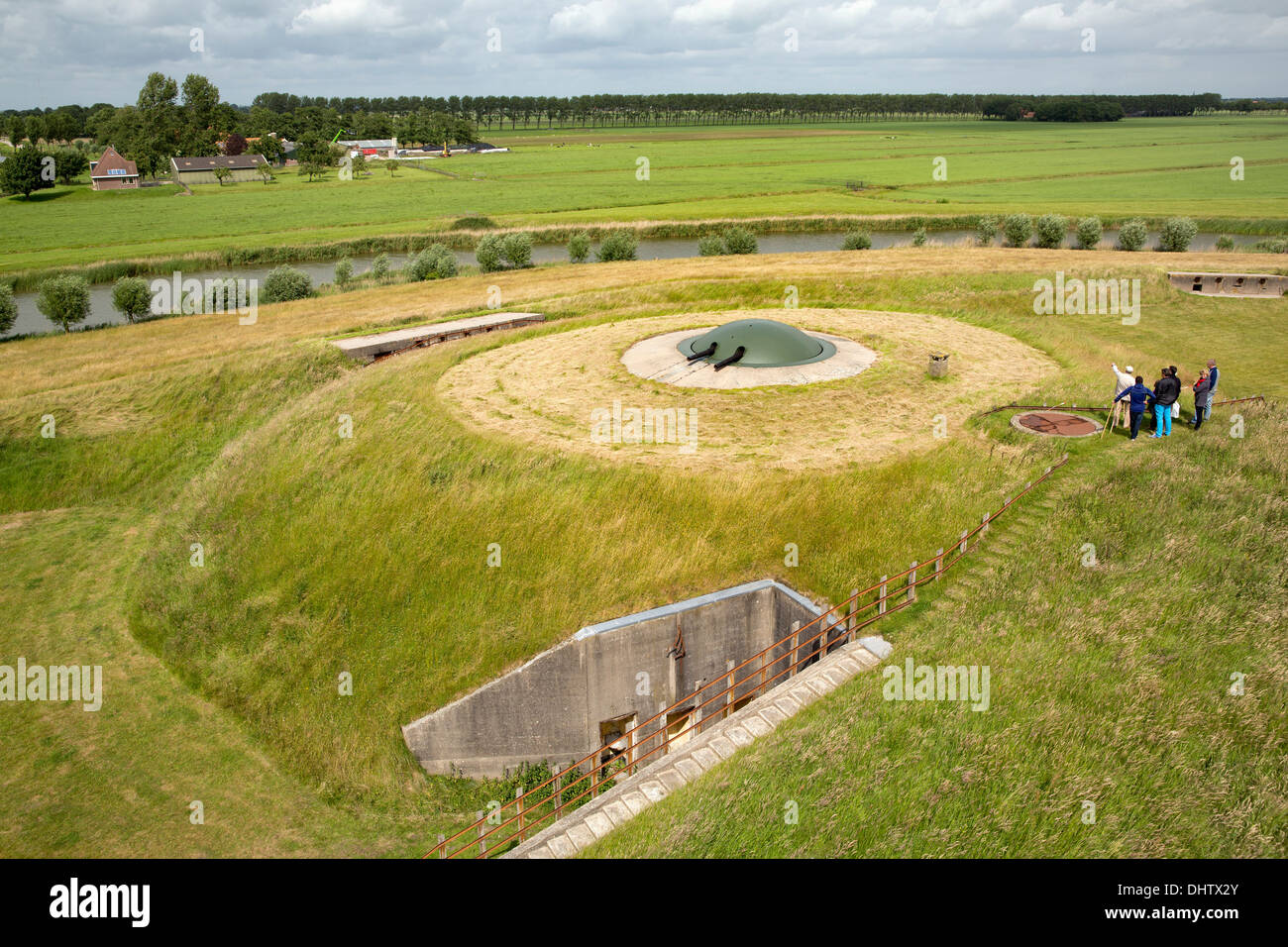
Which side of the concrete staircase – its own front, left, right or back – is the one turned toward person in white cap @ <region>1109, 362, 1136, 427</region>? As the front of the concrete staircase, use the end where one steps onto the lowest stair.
back

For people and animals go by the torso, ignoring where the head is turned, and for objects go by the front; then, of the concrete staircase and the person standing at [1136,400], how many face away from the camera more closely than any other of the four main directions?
1

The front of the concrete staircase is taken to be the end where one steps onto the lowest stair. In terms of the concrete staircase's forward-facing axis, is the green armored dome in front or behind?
behind

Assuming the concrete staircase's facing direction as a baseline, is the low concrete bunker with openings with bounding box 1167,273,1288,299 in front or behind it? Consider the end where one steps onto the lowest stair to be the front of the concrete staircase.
behind

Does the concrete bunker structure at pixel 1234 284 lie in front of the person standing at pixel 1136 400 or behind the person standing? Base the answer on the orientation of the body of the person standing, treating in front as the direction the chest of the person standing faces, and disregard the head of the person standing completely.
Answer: in front

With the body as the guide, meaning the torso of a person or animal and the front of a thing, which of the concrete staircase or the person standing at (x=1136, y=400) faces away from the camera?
the person standing

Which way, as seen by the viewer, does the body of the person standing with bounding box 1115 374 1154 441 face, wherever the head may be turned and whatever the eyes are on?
away from the camera

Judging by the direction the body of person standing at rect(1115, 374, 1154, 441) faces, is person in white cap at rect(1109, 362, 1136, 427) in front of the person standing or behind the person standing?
in front

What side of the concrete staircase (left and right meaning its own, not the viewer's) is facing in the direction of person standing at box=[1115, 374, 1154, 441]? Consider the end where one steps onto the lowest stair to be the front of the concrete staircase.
back
